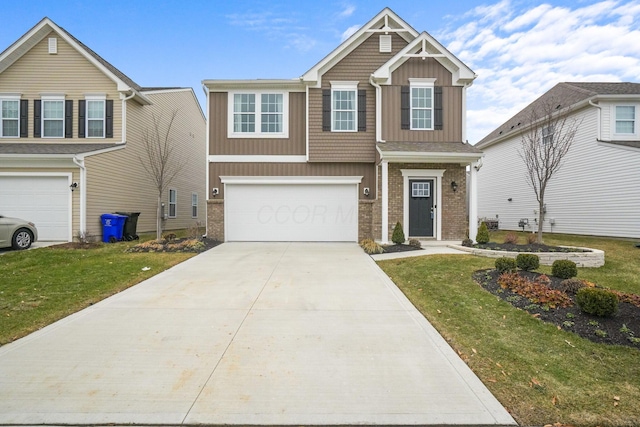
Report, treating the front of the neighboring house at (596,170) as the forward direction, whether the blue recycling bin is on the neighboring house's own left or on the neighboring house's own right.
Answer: on the neighboring house's own right

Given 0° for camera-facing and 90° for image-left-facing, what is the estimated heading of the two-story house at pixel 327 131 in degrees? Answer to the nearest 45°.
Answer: approximately 0°

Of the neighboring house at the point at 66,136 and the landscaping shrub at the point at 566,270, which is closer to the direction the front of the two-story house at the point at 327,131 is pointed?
the landscaping shrub

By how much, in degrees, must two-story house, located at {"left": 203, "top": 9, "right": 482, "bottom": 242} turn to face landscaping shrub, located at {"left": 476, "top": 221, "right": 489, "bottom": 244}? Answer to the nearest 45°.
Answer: approximately 45° to its left

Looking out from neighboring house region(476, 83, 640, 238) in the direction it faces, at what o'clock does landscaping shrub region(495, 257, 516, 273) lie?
The landscaping shrub is roughly at 2 o'clock from the neighboring house.

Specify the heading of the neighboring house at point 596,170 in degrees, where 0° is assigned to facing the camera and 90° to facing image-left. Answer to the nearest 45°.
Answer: approximately 315°

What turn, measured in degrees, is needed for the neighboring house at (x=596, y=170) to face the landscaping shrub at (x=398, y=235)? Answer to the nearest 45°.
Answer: approximately 90° to its right

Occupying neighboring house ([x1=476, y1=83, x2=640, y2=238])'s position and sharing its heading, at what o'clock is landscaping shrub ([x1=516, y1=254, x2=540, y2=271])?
The landscaping shrub is roughly at 2 o'clock from the neighboring house.

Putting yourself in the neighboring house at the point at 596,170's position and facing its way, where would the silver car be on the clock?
The silver car is roughly at 3 o'clock from the neighboring house.
